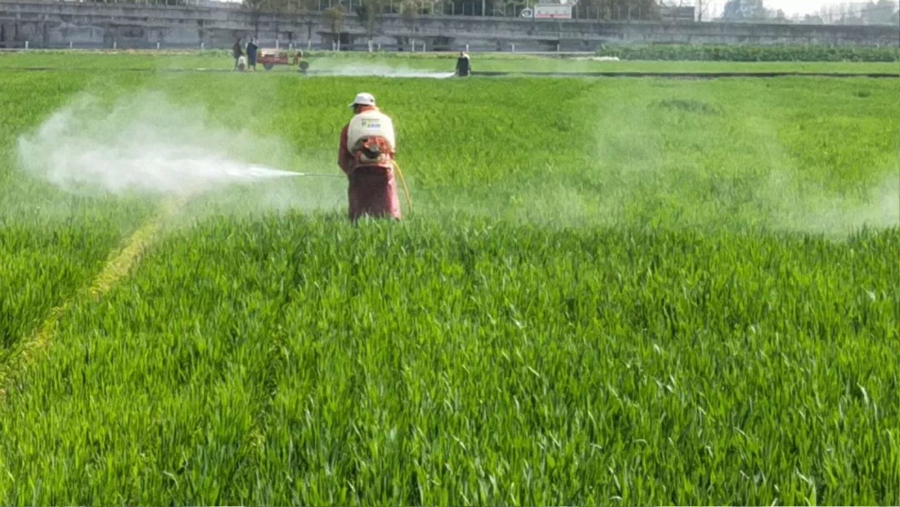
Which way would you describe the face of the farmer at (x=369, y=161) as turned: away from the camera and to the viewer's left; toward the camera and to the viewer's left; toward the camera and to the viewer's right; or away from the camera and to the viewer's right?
away from the camera and to the viewer's left
